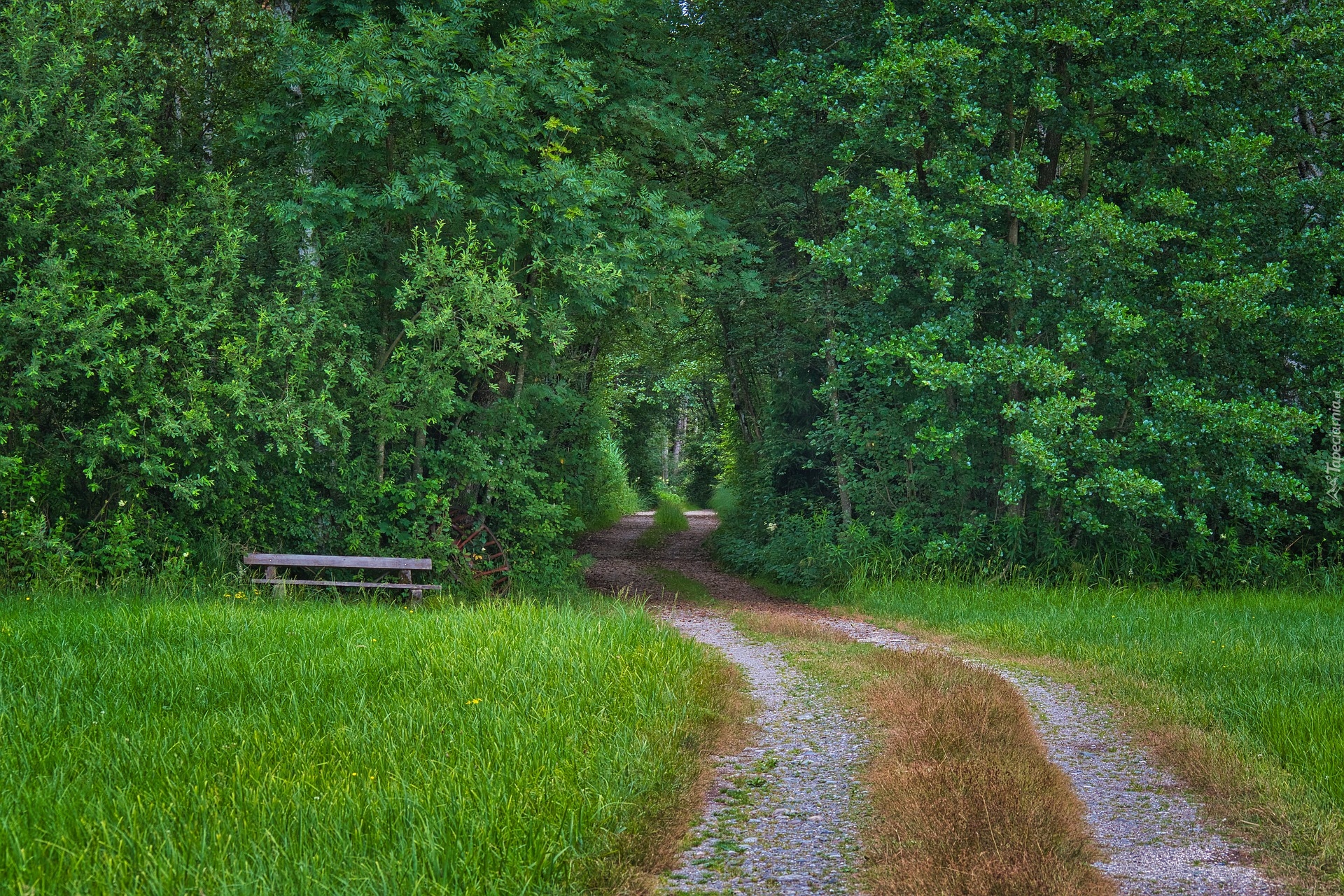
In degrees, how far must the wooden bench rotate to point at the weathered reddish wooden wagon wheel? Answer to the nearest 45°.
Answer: approximately 135° to its left

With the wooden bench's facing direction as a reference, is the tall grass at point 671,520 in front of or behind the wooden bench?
behind

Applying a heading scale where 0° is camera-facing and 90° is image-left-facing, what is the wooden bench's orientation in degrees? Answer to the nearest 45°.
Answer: approximately 0°

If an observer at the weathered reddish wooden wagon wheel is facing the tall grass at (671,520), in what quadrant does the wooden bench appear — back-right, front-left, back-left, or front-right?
back-left
